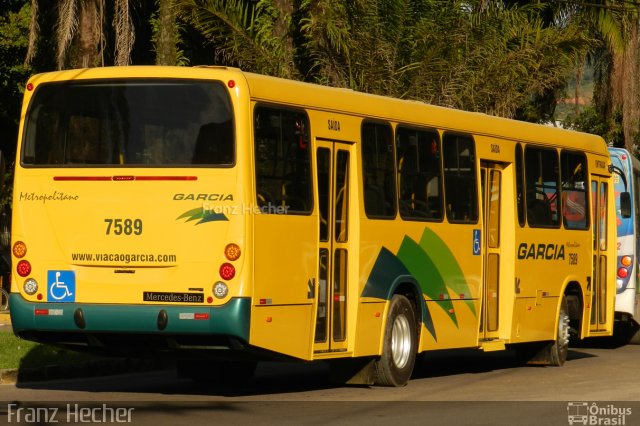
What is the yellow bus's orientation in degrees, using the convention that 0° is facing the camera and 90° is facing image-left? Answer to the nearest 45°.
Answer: approximately 225°

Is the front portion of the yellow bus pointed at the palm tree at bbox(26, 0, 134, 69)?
no
